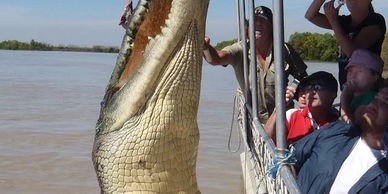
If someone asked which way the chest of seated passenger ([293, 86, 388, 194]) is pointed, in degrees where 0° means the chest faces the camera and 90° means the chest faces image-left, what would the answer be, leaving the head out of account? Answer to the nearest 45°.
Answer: approximately 45°

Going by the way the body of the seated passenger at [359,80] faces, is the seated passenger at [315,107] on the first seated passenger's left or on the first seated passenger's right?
on the first seated passenger's right

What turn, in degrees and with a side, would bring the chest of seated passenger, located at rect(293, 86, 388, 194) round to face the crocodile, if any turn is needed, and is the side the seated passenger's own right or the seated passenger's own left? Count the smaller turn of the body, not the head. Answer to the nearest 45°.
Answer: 0° — they already face it

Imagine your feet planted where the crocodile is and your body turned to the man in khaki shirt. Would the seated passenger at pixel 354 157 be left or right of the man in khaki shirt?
right

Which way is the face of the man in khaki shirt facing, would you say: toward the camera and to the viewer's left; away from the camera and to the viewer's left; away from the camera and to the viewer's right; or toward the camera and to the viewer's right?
toward the camera and to the viewer's left

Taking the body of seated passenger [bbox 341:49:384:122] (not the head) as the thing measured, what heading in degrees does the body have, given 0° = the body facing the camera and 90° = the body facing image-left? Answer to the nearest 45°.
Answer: approximately 45°
